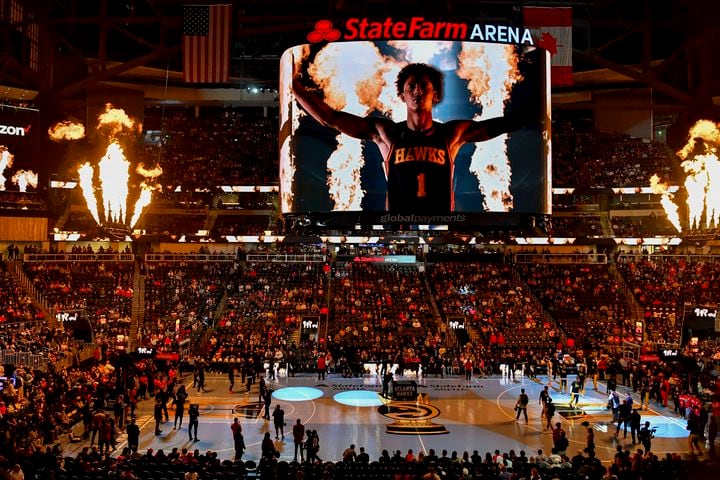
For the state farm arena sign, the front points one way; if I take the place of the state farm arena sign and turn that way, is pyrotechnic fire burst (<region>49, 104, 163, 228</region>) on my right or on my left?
on my right

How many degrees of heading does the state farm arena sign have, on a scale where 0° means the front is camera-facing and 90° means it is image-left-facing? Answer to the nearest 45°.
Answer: approximately 0°

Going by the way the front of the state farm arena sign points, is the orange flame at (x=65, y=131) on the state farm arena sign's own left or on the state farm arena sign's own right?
on the state farm arena sign's own right

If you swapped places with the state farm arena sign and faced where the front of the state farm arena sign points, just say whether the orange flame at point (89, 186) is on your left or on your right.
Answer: on your right

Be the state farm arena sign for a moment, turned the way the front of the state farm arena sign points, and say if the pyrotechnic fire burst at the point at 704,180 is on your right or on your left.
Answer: on your left

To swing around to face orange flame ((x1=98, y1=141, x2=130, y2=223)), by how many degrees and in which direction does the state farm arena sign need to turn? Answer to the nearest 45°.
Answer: approximately 90° to its right
